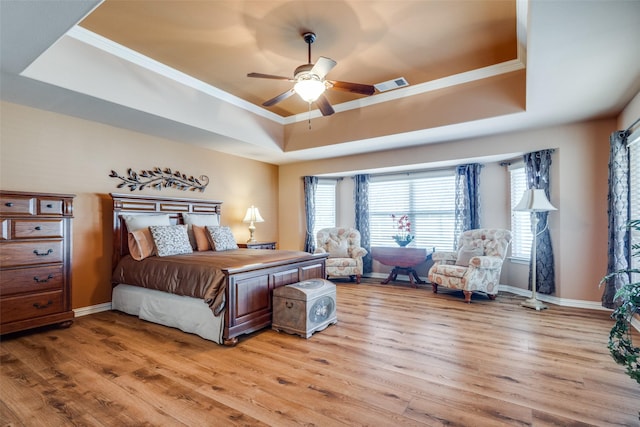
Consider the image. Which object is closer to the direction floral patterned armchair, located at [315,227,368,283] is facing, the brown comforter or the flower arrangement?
the brown comforter

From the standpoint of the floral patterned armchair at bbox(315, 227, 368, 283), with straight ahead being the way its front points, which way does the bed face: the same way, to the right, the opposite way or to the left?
to the left

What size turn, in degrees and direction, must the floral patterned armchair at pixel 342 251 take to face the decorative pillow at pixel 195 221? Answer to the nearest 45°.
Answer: approximately 45° to its right

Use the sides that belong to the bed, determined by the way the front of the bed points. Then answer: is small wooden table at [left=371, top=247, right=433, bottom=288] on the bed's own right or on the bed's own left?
on the bed's own left

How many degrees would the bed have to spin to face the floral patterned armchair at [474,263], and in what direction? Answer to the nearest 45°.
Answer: approximately 45° to its left

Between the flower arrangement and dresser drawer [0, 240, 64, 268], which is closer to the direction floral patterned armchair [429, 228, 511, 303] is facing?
the dresser drawer

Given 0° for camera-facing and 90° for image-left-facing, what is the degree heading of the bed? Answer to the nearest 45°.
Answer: approximately 315°

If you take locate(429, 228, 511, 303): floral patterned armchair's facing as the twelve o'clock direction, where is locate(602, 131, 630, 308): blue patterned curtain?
The blue patterned curtain is roughly at 8 o'clock from the floral patterned armchair.

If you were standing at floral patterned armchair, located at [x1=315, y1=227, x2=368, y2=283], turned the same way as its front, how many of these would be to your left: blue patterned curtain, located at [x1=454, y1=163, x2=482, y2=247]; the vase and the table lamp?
2

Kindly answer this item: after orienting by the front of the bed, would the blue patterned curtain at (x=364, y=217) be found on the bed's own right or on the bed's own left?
on the bed's own left

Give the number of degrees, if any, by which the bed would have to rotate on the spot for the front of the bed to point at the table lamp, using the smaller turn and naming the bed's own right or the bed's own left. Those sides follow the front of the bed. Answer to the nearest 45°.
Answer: approximately 135° to the bed's own left

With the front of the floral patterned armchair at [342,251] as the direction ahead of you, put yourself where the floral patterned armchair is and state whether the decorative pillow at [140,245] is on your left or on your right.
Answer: on your right

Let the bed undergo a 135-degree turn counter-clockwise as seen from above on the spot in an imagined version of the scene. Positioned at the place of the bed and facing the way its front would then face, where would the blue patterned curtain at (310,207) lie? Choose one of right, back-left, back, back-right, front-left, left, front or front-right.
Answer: front-right
